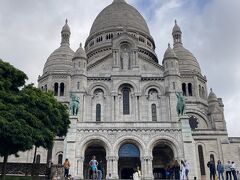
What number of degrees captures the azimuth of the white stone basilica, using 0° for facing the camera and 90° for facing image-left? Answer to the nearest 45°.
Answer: approximately 0°

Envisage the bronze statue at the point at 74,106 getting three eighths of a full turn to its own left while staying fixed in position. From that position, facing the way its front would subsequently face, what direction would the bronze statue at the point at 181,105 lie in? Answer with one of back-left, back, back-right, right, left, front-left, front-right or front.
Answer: front-right

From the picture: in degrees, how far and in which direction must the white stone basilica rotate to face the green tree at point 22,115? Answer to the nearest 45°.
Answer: approximately 45° to its right

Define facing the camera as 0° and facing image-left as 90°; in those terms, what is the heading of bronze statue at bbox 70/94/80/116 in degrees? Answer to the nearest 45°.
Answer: approximately 0°
